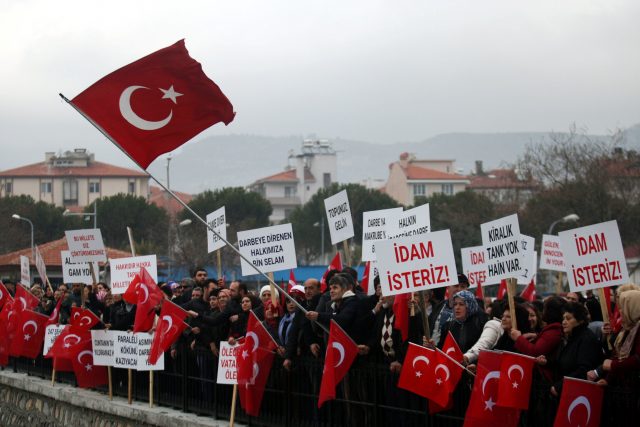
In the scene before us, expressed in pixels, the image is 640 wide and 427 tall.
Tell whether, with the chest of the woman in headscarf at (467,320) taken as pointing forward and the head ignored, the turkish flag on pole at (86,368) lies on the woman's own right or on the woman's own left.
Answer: on the woman's own right

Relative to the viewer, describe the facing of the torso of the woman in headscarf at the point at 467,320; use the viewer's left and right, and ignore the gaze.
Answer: facing the viewer and to the left of the viewer

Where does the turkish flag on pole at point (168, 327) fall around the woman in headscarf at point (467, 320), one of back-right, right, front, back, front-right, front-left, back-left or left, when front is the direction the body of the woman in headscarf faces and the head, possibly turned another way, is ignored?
right
